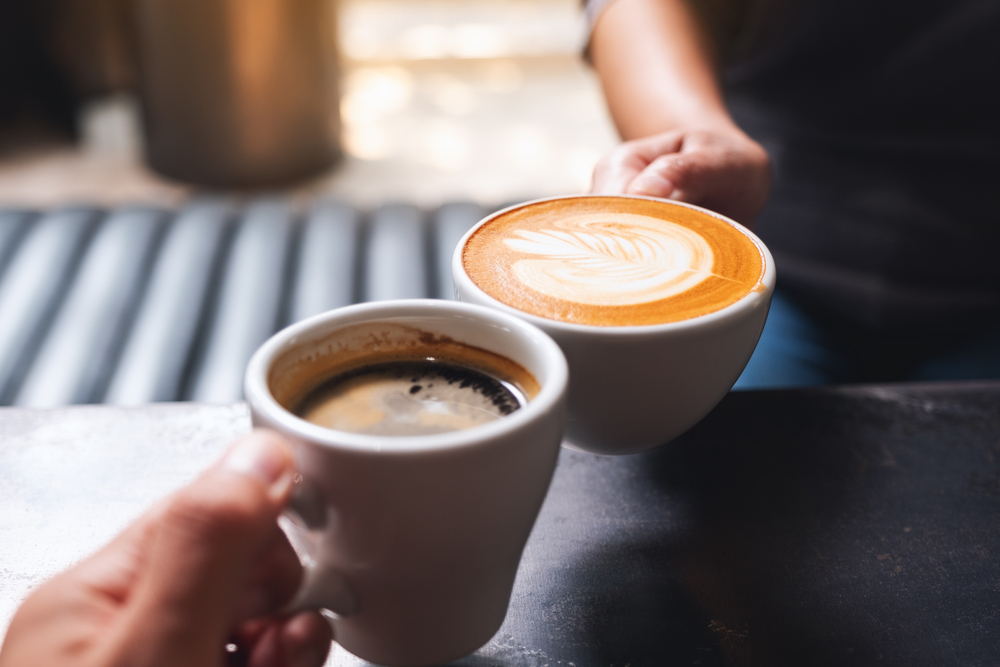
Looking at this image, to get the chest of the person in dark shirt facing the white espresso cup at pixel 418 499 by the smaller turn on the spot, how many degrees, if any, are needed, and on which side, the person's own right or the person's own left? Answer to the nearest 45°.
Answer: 0° — they already face it

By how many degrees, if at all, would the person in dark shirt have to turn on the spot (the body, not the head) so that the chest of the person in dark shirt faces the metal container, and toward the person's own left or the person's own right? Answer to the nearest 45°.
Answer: approximately 135° to the person's own right

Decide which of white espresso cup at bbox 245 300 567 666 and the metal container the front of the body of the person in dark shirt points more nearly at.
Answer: the white espresso cup

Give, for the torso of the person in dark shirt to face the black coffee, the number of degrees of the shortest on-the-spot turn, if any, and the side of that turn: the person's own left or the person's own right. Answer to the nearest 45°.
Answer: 0° — they already face it

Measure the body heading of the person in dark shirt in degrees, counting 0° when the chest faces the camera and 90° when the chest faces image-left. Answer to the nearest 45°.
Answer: approximately 0°
